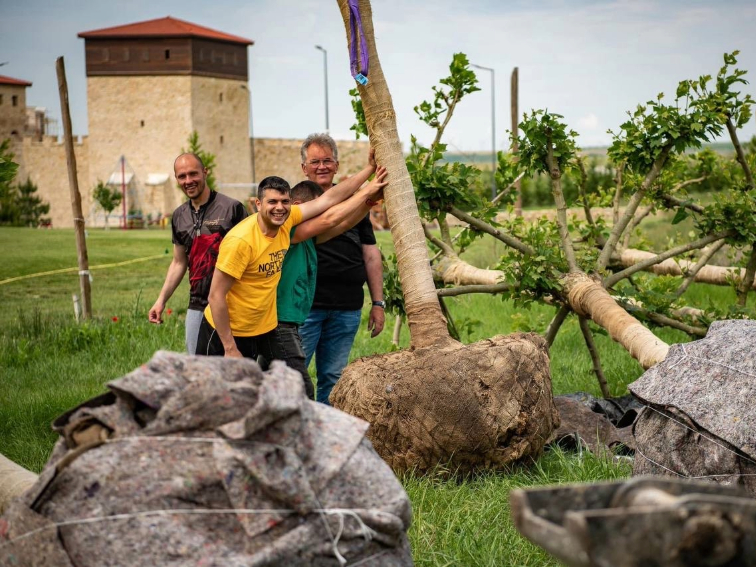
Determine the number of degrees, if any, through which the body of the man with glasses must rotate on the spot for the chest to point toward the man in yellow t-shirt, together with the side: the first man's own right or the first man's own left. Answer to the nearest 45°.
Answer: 0° — they already face them

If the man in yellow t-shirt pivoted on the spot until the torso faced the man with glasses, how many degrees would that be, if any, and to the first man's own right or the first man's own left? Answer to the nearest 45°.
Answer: approximately 90° to the first man's own left

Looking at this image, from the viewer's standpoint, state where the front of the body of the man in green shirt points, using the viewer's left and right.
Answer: facing to the right of the viewer

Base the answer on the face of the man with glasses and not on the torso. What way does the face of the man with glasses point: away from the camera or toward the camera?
toward the camera

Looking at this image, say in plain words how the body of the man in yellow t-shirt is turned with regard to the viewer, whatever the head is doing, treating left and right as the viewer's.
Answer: facing the viewer and to the right of the viewer

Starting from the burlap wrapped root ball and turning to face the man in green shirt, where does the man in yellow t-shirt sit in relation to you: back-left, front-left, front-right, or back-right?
front-left

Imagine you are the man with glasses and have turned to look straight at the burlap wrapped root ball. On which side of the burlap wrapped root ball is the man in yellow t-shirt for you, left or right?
right

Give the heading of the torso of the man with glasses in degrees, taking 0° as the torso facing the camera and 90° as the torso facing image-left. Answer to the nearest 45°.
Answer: approximately 0°

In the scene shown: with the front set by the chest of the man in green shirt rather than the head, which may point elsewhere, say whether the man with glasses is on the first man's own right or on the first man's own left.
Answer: on the first man's own left

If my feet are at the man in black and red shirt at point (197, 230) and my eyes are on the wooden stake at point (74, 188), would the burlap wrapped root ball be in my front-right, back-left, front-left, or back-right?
back-right

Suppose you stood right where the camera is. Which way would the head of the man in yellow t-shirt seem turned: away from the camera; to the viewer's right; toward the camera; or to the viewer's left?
toward the camera
